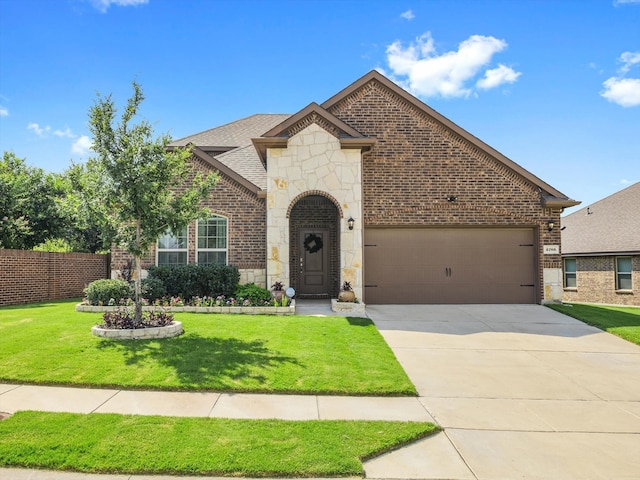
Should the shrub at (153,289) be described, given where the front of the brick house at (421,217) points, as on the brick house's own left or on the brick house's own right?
on the brick house's own right

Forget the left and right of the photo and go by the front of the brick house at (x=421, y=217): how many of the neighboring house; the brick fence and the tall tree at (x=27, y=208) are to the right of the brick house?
2

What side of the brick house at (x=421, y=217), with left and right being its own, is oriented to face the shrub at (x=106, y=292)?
right

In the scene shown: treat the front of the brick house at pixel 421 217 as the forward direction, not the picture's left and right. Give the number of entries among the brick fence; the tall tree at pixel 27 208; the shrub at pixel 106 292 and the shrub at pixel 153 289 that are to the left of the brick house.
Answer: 0

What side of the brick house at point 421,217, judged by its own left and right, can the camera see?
front

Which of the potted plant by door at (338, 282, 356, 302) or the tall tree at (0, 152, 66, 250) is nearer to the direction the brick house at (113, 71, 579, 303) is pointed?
the potted plant by door

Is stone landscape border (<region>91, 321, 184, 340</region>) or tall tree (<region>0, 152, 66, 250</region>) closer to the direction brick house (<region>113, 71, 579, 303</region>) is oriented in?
the stone landscape border

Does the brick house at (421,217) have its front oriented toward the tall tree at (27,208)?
no

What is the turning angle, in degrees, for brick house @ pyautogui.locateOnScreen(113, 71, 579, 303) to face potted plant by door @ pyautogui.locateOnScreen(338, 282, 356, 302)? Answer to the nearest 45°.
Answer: approximately 45° to its right

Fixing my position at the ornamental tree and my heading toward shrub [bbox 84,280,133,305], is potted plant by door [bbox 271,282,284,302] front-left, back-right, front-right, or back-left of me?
front-right

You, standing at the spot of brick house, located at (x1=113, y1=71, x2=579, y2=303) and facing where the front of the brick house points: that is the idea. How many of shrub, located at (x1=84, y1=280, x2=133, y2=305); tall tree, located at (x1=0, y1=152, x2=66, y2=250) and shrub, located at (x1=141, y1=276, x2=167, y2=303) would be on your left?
0

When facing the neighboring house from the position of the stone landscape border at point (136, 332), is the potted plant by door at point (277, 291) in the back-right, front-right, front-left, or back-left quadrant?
front-left

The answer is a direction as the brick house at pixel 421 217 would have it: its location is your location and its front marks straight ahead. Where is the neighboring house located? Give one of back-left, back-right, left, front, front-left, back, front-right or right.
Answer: back-left

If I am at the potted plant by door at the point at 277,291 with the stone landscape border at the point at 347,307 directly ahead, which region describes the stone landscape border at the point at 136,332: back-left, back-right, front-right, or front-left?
back-right

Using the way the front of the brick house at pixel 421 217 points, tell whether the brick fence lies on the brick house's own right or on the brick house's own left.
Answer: on the brick house's own right

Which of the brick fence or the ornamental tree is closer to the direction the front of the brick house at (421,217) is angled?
the ornamental tree
